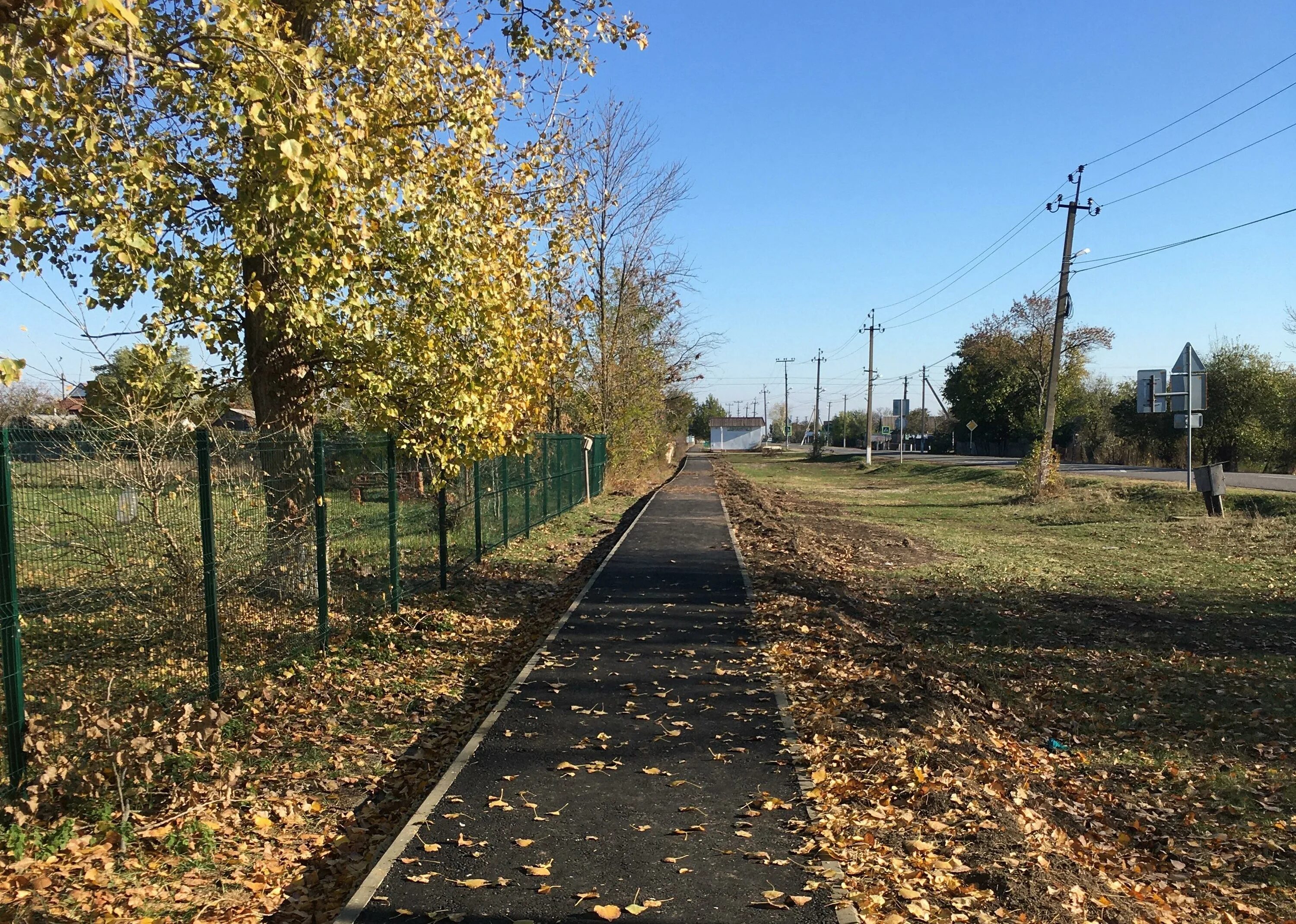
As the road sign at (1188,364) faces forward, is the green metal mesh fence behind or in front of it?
behind

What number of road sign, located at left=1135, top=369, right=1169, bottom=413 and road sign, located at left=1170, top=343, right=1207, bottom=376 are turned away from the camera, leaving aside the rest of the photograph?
2

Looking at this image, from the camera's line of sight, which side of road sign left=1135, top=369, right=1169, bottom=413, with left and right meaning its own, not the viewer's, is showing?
back

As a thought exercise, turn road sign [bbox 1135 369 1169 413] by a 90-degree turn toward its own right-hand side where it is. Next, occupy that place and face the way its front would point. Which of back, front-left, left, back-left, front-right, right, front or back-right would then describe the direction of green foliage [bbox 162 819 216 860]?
right

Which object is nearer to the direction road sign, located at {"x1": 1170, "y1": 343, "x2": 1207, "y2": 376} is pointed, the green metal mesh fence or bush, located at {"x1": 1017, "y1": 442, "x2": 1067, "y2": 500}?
the bush

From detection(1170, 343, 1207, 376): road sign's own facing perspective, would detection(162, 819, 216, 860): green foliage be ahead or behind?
behind

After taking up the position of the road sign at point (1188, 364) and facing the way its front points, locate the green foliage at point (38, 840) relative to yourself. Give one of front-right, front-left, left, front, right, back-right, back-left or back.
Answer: back

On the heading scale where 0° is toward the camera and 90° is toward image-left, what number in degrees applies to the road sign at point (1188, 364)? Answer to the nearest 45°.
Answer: approximately 180°

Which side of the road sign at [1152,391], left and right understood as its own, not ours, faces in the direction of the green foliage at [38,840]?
back

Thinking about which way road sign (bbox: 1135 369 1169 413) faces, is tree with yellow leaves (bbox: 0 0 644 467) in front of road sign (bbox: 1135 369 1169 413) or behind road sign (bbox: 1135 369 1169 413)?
behind

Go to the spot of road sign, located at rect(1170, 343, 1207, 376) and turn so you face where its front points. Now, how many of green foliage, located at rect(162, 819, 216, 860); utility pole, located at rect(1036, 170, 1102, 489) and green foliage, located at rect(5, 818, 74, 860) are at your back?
2
